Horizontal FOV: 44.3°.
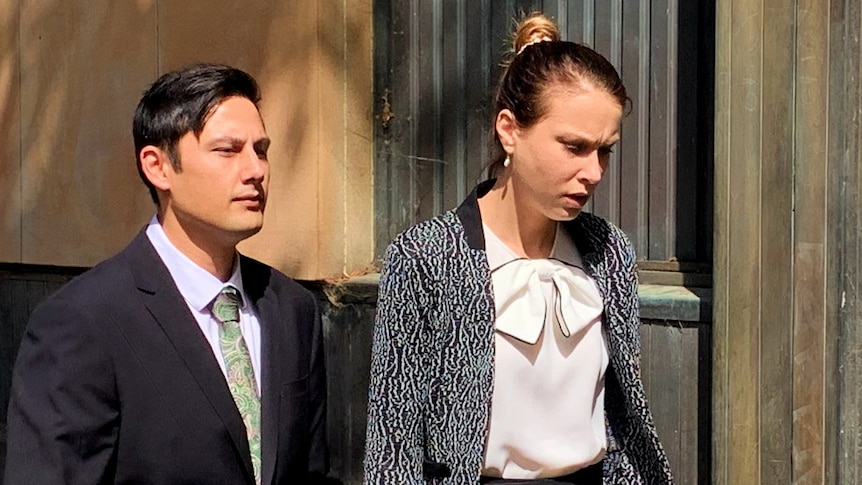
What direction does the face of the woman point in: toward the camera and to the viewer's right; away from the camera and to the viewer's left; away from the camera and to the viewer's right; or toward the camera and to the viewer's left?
toward the camera and to the viewer's right

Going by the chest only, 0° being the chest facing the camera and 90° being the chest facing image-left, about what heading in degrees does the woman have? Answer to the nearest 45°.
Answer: approximately 315°

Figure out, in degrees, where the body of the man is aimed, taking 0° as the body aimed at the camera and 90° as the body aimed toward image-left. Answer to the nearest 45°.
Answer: approximately 315°

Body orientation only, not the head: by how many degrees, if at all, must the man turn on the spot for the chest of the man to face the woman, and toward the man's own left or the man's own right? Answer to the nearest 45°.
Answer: approximately 45° to the man's own left
